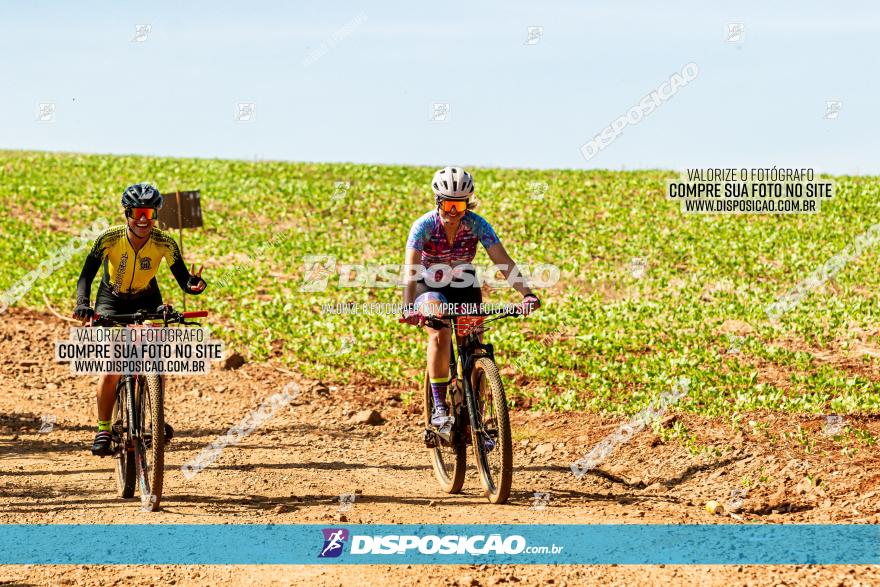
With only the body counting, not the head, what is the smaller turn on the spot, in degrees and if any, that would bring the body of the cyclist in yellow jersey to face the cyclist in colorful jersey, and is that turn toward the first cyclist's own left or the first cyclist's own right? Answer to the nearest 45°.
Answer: approximately 90° to the first cyclist's own left

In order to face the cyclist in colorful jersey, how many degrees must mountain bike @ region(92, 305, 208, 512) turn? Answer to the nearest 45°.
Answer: approximately 90° to its left

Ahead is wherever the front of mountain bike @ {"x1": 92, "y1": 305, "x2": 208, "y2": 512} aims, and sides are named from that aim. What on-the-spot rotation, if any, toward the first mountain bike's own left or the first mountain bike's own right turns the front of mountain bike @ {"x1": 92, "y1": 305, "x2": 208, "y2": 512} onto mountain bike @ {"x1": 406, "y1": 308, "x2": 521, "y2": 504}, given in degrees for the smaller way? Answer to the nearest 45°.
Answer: approximately 90° to the first mountain bike's own left

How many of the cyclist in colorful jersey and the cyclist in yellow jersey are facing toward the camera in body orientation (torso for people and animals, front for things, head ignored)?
2

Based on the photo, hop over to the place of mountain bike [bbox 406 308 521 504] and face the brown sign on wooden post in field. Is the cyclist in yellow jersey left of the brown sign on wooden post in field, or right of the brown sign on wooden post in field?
left

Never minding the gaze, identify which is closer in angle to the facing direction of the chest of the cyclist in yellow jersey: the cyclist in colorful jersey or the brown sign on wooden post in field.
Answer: the cyclist in colorful jersey

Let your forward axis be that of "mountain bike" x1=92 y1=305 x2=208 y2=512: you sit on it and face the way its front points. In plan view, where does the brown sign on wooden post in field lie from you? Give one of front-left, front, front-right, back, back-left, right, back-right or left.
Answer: back

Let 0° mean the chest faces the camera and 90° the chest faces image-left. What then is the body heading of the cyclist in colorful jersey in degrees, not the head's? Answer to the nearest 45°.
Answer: approximately 0°

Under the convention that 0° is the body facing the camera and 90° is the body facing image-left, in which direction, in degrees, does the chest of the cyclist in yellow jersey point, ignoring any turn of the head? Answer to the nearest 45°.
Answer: approximately 0°

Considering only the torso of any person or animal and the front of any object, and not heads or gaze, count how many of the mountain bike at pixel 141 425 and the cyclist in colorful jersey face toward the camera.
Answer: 2
